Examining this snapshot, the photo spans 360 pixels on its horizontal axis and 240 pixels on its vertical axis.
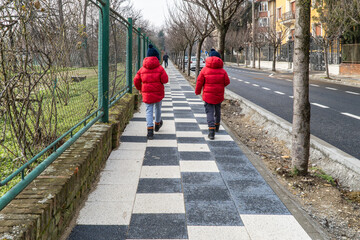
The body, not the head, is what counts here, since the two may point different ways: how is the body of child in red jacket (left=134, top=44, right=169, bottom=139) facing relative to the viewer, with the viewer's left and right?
facing away from the viewer

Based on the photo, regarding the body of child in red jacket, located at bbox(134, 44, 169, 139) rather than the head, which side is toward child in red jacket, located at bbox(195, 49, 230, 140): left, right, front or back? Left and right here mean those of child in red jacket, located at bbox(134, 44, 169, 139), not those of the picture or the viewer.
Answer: right

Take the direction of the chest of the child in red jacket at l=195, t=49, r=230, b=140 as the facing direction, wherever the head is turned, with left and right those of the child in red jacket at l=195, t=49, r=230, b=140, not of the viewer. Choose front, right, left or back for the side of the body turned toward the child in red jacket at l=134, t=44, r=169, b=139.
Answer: left

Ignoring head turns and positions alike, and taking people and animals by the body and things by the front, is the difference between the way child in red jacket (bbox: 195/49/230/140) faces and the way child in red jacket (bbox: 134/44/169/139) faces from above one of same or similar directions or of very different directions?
same or similar directions

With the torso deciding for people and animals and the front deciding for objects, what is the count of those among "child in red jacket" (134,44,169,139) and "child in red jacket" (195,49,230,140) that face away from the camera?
2

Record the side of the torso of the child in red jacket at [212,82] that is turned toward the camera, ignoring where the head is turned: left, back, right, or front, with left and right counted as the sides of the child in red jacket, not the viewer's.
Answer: back
